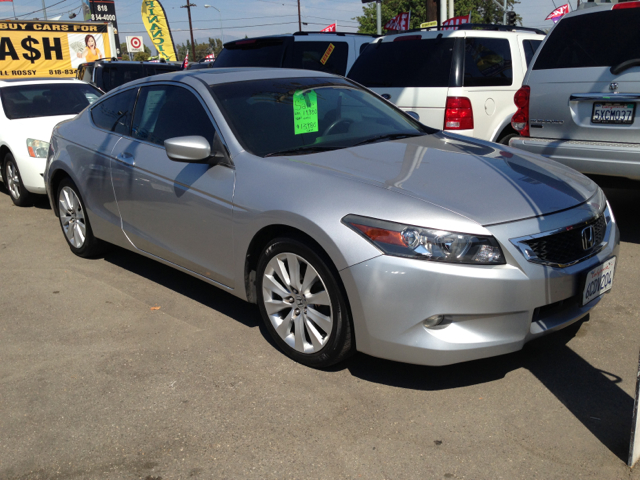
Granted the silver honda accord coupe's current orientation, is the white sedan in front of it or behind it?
behind

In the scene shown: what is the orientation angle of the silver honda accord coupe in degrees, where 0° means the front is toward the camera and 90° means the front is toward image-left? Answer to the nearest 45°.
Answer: approximately 315°

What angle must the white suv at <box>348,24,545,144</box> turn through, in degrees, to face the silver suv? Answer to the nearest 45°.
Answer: approximately 90° to its right

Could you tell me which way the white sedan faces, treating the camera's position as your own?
facing the viewer and to the right of the viewer

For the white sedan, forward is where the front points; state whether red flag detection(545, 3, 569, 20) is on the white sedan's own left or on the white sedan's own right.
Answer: on the white sedan's own left

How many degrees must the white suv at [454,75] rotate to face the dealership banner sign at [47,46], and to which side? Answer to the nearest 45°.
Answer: approximately 90° to its left

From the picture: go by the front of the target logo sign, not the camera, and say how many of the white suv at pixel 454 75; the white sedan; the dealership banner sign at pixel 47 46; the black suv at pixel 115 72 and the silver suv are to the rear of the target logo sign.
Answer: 0

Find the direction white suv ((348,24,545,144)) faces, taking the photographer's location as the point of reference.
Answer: facing away from the viewer and to the right of the viewer

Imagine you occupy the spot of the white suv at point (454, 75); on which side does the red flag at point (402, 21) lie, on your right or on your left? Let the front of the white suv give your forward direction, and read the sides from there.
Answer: on your left

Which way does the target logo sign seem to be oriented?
toward the camera

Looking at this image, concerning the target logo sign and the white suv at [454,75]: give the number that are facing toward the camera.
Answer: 1

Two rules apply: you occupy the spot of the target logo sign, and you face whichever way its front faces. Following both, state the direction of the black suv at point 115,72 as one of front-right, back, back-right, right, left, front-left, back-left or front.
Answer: front

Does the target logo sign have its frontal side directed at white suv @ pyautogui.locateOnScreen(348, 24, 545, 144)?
yes

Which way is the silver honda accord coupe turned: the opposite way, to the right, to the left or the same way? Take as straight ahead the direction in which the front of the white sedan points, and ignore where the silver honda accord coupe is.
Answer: the same way

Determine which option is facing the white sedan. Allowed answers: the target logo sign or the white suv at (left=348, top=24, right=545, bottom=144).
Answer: the target logo sign

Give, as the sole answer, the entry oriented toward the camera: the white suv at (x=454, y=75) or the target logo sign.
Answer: the target logo sign

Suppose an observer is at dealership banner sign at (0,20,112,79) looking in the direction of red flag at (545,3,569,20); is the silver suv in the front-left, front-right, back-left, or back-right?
front-right

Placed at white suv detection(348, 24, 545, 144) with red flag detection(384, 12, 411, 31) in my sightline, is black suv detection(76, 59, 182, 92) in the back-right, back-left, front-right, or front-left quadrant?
front-left

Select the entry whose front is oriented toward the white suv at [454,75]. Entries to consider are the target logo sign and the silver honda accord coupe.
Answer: the target logo sign
